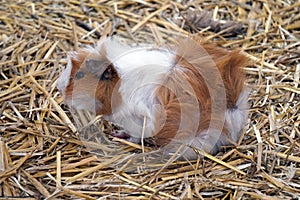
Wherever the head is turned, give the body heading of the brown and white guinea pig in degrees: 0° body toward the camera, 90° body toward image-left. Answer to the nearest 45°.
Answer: approximately 90°
